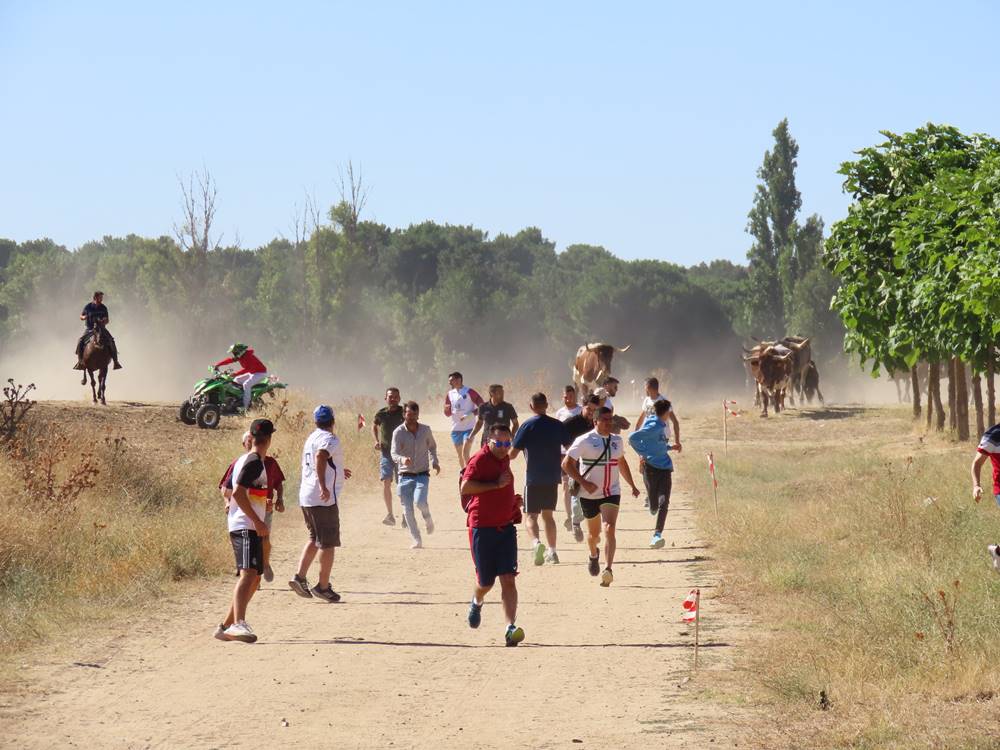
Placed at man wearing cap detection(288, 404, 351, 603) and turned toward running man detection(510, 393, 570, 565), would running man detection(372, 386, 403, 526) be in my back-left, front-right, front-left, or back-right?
front-left

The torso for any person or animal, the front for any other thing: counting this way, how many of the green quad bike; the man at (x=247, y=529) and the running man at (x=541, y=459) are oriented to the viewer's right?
1

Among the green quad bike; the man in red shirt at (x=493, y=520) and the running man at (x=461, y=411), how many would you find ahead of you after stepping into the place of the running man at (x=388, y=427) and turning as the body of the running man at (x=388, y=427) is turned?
1

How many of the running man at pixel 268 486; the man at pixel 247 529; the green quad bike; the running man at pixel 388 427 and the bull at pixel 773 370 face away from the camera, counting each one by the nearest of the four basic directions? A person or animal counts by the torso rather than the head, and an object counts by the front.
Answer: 0

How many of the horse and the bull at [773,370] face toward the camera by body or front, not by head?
2

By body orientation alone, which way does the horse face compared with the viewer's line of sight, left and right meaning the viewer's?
facing the viewer

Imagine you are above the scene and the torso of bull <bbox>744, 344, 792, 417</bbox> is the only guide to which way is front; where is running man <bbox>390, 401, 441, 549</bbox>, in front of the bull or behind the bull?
in front

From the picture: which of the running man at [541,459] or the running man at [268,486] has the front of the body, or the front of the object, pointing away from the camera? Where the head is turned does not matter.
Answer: the running man at [541,459]

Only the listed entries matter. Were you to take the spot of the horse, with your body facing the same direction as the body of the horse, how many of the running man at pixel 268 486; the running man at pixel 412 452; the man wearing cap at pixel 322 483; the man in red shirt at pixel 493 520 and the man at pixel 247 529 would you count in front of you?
5

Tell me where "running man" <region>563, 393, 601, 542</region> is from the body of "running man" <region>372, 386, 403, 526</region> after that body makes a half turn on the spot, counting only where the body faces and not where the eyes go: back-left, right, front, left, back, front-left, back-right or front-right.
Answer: back-right

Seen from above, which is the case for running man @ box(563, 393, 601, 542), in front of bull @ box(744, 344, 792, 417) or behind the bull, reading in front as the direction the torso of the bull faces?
in front

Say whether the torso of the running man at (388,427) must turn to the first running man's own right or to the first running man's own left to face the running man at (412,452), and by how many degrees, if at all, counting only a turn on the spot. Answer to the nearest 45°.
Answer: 0° — they already face them

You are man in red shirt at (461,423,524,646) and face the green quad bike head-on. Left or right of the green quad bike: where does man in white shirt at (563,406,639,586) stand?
right
